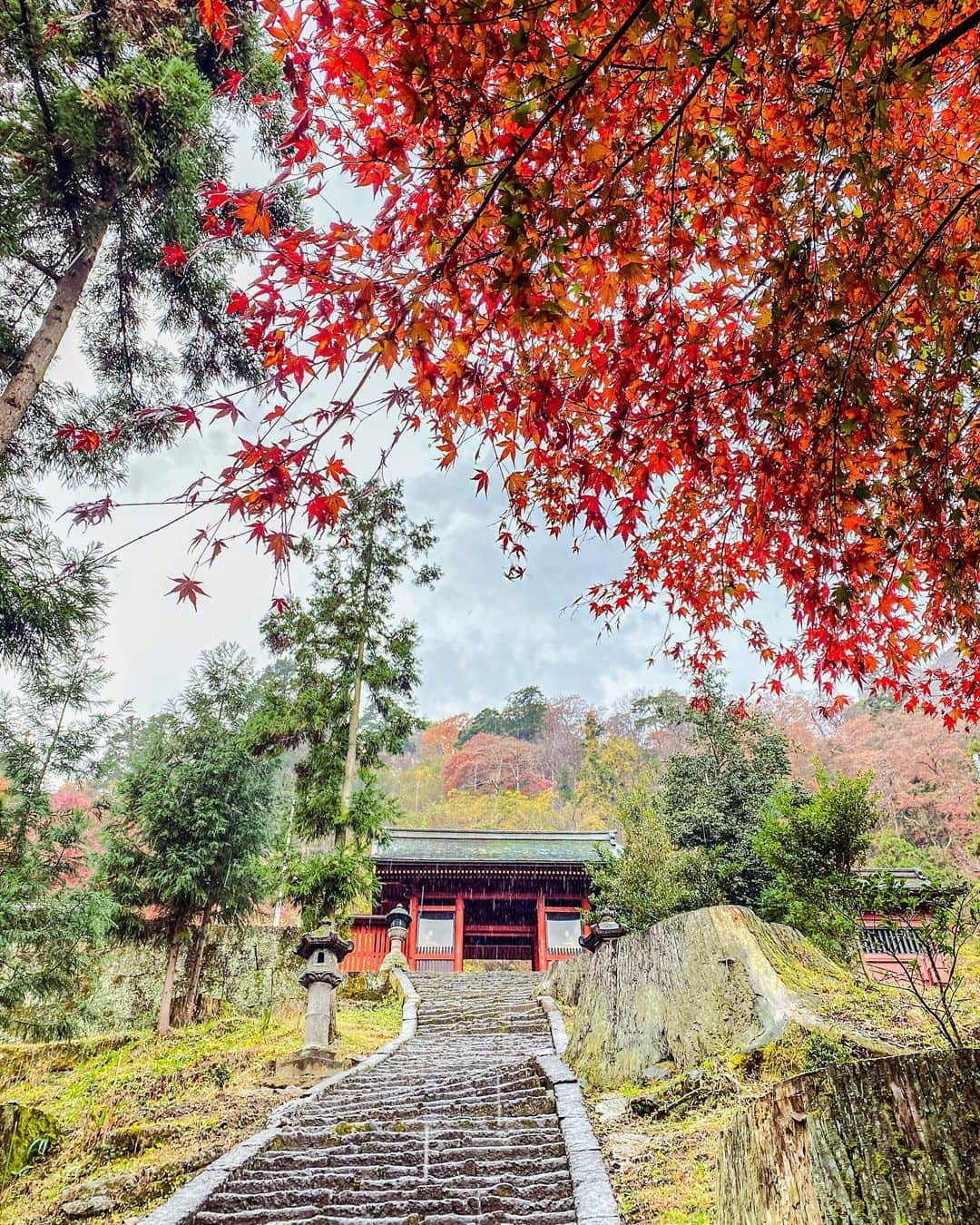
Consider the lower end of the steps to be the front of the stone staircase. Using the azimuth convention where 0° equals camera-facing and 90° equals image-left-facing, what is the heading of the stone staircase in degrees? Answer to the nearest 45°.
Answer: approximately 0°

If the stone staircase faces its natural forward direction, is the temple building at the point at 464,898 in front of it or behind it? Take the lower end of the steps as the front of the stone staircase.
behind

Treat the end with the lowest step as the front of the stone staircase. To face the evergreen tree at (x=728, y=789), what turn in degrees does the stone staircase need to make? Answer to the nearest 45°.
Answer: approximately 135° to its left

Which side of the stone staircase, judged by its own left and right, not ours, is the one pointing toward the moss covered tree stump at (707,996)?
left

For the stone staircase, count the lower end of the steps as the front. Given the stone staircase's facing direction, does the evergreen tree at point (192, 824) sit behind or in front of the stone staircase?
behind

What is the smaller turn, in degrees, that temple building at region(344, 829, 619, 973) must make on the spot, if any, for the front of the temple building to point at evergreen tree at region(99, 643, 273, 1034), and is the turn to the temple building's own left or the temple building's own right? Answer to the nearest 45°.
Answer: approximately 45° to the temple building's own right

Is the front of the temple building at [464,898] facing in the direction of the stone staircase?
yes

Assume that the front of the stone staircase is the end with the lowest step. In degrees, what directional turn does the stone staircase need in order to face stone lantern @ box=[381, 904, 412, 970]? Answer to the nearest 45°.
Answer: approximately 180°

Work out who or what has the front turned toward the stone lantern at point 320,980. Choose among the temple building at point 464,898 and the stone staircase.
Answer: the temple building

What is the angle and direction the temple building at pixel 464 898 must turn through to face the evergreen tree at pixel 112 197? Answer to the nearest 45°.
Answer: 0° — it already faces it

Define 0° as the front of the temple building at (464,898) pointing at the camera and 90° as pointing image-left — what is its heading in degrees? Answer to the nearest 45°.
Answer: approximately 0°

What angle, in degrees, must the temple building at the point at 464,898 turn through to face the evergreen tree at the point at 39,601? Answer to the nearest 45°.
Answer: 0° — it already faces it

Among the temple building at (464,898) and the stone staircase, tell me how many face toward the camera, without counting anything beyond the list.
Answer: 2
